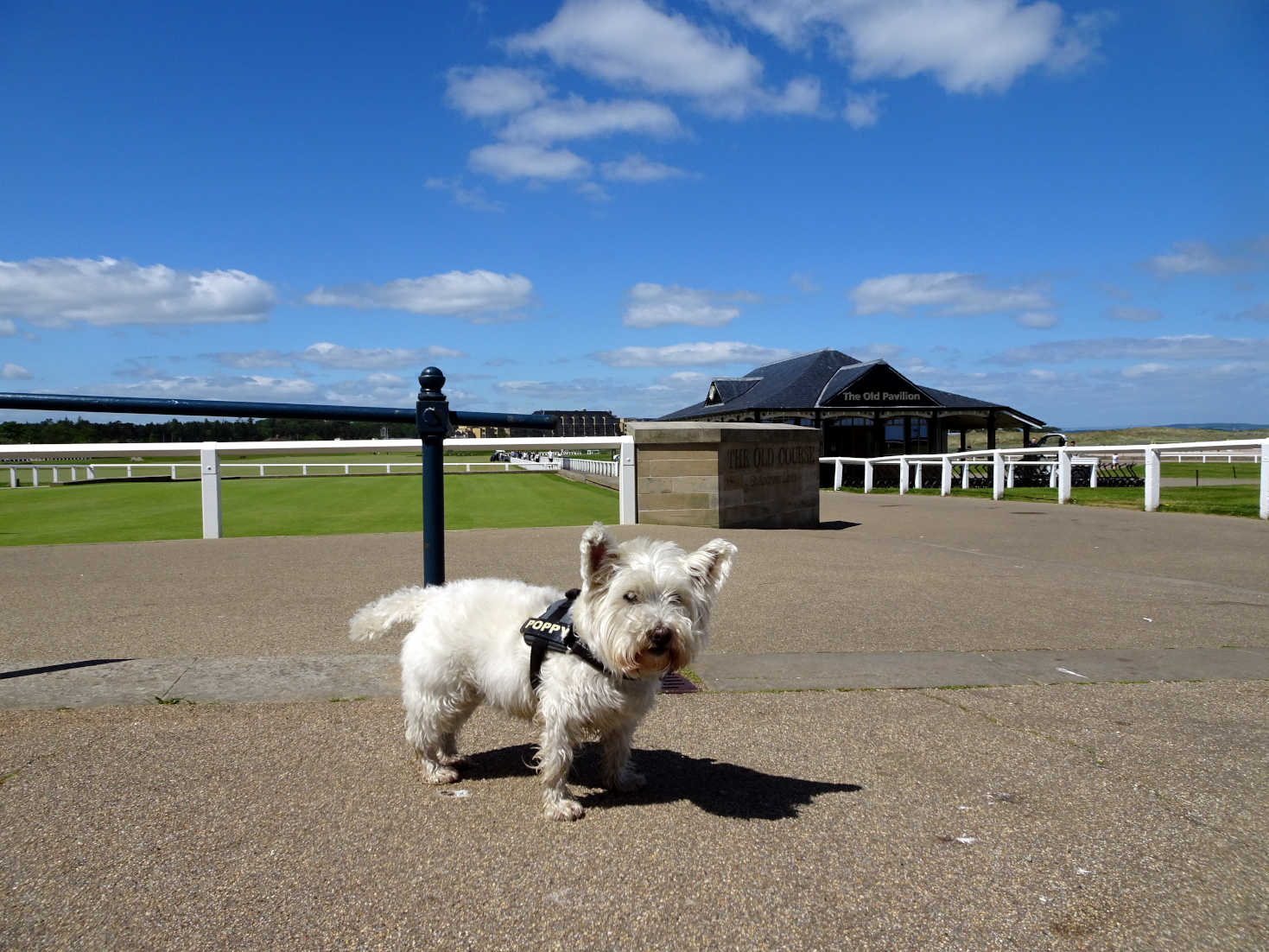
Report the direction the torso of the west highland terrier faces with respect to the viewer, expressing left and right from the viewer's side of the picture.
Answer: facing the viewer and to the right of the viewer

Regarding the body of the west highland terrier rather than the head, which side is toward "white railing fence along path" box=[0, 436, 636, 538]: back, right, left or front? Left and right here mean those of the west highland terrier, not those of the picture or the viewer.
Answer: back

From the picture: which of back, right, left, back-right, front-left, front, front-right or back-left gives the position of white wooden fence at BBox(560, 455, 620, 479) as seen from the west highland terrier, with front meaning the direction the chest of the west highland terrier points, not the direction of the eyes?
back-left

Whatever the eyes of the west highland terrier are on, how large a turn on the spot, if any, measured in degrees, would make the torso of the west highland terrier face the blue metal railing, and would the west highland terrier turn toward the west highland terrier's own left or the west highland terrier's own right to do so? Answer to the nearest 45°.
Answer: approximately 180°

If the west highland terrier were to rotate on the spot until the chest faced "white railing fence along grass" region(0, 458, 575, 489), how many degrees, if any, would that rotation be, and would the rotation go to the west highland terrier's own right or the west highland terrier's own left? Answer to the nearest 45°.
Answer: approximately 135° to the west highland terrier's own left

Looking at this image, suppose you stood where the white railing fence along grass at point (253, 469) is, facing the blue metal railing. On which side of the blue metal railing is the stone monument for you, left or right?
left

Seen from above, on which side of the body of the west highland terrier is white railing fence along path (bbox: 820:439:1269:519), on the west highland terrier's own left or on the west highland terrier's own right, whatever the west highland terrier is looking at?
on the west highland terrier's own left
